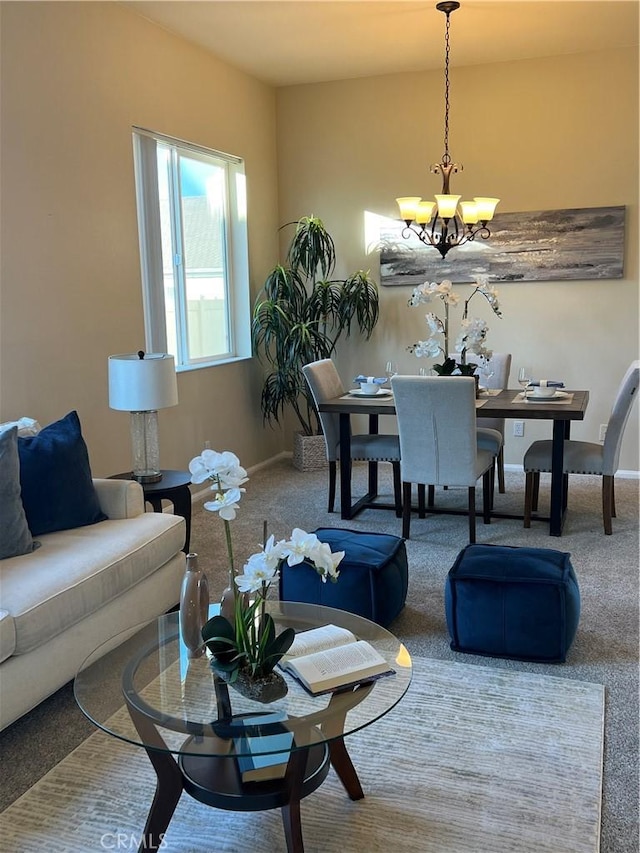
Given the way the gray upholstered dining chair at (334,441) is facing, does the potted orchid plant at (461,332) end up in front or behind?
in front

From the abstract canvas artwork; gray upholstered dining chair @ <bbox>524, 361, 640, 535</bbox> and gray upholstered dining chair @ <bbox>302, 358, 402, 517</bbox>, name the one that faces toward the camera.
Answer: the abstract canvas artwork

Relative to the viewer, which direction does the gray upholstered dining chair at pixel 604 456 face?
to the viewer's left

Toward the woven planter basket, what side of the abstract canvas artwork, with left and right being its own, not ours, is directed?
right

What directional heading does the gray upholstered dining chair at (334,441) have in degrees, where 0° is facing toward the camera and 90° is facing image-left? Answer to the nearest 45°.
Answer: approximately 270°

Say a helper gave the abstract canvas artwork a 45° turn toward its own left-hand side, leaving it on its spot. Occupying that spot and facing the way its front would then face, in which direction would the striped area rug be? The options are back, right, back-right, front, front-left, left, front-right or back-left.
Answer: front-right

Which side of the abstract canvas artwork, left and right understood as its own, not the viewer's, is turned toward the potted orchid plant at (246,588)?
front

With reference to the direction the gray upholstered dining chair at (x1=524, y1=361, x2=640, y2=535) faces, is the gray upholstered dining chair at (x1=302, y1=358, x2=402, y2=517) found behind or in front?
in front

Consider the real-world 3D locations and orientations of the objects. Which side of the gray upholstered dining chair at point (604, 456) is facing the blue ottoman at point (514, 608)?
left

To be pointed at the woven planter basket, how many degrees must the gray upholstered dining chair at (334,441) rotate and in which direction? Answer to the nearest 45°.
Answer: approximately 90° to its left

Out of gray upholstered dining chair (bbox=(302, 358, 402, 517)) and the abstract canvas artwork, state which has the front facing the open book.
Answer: the abstract canvas artwork

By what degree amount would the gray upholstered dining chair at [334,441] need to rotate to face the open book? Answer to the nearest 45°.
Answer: approximately 90° to its right

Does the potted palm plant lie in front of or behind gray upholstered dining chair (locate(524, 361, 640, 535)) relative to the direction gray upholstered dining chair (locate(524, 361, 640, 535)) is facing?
in front

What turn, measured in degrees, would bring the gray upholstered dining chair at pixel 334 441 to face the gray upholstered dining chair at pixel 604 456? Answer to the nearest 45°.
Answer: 0° — it already faces it

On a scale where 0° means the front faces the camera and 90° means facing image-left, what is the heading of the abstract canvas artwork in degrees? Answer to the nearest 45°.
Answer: approximately 0°

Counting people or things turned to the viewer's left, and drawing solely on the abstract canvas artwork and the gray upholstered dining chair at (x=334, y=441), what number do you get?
0

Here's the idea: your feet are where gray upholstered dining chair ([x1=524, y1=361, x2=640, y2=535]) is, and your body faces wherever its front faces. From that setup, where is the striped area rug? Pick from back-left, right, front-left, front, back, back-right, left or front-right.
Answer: left

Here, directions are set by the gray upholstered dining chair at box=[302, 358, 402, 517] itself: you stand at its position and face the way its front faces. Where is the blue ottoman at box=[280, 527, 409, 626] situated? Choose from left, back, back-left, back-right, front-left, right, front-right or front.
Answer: right
